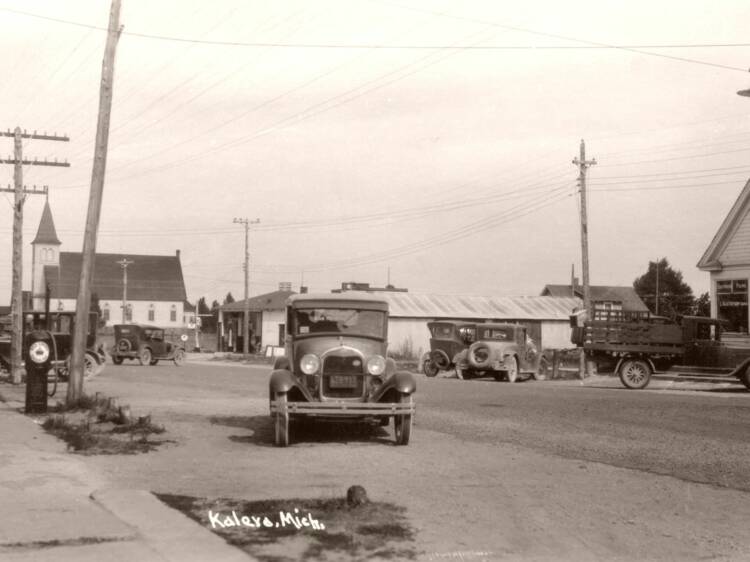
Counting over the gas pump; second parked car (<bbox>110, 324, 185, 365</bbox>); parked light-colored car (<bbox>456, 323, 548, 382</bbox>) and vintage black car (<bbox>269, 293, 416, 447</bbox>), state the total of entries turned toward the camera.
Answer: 2

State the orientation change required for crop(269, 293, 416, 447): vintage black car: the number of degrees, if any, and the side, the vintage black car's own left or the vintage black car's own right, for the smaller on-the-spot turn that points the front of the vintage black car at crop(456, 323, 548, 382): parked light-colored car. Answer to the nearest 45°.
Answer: approximately 180°

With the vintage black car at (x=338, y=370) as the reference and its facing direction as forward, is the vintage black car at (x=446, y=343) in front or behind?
behind

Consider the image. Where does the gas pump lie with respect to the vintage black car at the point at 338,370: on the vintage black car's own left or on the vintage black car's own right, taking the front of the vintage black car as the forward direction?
on the vintage black car's own right

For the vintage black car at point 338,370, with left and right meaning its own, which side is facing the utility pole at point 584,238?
back

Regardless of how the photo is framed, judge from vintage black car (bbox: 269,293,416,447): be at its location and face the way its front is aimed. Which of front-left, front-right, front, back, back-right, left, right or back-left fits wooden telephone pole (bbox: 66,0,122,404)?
back-right

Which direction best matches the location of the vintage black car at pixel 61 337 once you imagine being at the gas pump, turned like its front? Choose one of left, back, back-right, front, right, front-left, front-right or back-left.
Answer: back

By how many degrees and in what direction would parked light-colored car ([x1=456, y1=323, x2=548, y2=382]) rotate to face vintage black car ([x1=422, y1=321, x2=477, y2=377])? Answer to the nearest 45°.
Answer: approximately 90° to its left

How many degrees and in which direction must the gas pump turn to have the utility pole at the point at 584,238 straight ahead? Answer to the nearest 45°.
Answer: approximately 135° to its left

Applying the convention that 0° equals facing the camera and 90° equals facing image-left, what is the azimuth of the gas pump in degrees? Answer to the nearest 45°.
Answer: approximately 0°
